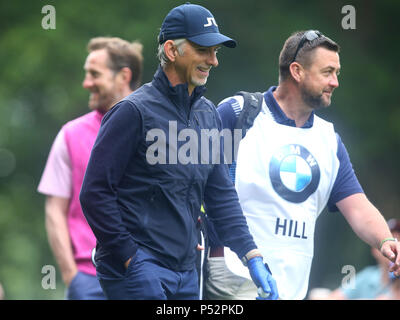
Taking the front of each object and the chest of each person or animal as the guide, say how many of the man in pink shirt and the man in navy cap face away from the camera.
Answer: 0

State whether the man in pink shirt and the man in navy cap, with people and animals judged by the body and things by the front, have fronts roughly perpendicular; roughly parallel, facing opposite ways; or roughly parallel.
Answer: roughly perpendicular

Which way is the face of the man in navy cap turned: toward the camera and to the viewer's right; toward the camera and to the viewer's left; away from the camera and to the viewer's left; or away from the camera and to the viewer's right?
toward the camera and to the viewer's right
